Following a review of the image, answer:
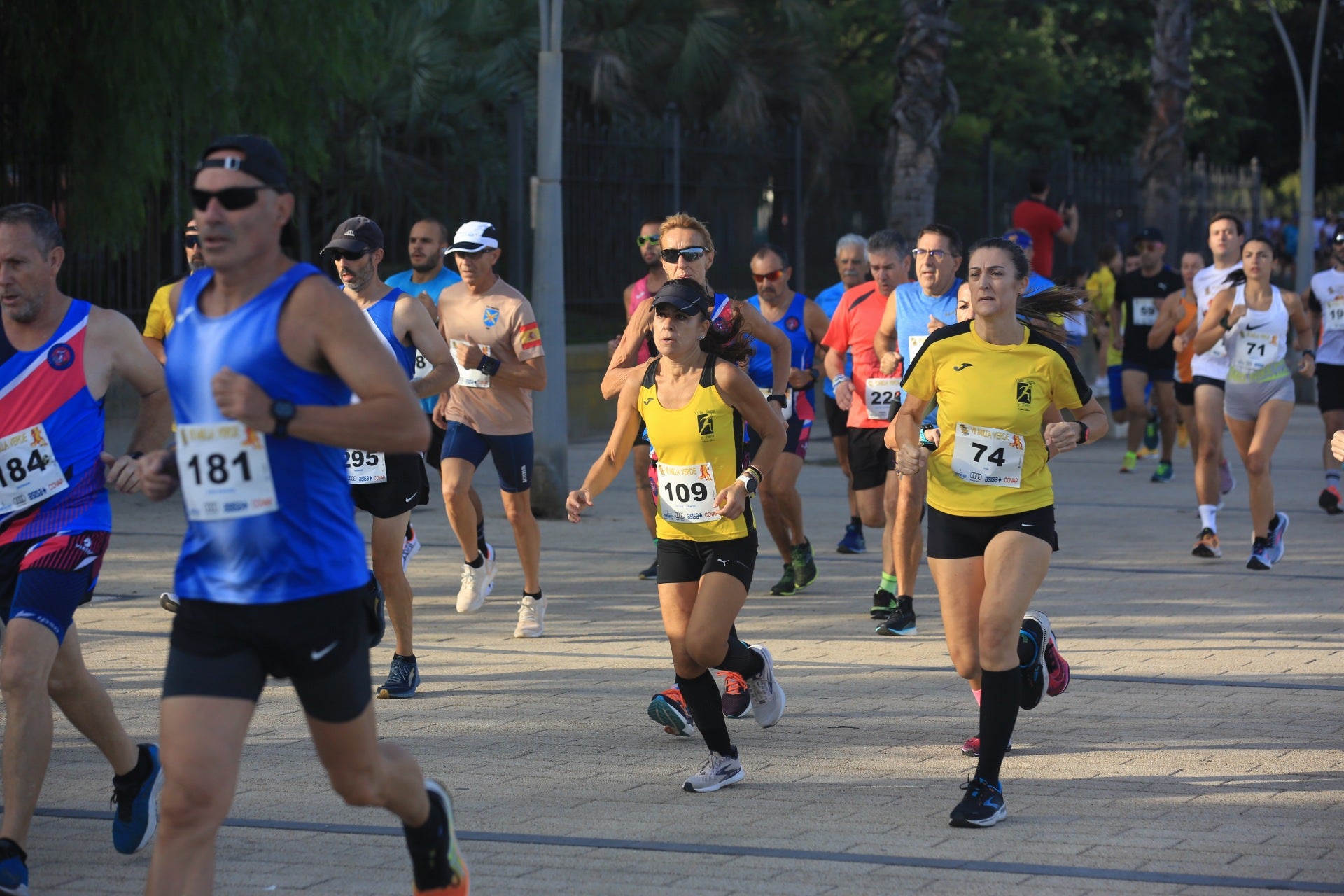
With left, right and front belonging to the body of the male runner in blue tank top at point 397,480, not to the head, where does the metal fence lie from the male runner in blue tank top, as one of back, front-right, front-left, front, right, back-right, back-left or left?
back-right

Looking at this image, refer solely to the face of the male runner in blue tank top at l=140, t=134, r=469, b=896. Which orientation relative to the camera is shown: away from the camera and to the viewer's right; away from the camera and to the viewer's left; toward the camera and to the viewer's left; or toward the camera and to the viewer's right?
toward the camera and to the viewer's left

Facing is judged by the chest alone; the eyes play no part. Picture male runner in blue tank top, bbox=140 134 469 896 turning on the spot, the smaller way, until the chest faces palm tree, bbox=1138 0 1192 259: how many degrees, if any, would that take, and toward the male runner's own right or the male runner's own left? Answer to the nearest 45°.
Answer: approximately 180°

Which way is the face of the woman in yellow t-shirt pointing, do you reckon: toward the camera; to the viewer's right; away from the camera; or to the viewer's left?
toward the camera

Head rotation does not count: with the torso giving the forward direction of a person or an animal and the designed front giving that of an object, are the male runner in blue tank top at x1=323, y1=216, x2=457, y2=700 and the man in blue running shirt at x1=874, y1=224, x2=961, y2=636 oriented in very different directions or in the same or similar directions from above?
same or similar directions

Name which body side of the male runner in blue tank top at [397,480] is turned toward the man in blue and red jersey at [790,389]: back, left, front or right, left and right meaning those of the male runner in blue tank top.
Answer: back

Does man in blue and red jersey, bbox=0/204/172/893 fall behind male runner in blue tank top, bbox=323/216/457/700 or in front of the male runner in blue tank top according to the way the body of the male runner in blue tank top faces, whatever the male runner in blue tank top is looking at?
in front

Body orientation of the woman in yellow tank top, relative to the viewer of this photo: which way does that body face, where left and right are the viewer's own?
facing the viewer and to the left of the viewer

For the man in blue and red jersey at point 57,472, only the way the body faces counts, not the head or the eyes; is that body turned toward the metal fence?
no

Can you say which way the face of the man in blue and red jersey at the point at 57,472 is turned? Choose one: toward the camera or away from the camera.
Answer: toward the camera

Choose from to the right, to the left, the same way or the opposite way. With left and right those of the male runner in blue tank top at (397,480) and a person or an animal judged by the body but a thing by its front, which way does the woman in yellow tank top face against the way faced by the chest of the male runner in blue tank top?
the same way

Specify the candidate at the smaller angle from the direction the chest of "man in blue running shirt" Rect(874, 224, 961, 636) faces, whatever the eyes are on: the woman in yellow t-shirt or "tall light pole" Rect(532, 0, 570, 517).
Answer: the woman in yellow t-shirt

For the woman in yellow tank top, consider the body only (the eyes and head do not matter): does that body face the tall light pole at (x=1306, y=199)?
no

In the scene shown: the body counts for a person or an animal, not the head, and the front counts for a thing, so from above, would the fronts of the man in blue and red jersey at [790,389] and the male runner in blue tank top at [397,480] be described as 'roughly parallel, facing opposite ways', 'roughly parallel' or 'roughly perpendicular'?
roughly parallel

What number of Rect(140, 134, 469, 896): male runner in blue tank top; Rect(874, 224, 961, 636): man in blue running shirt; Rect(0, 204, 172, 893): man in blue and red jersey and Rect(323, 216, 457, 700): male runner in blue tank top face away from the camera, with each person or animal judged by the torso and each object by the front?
0
